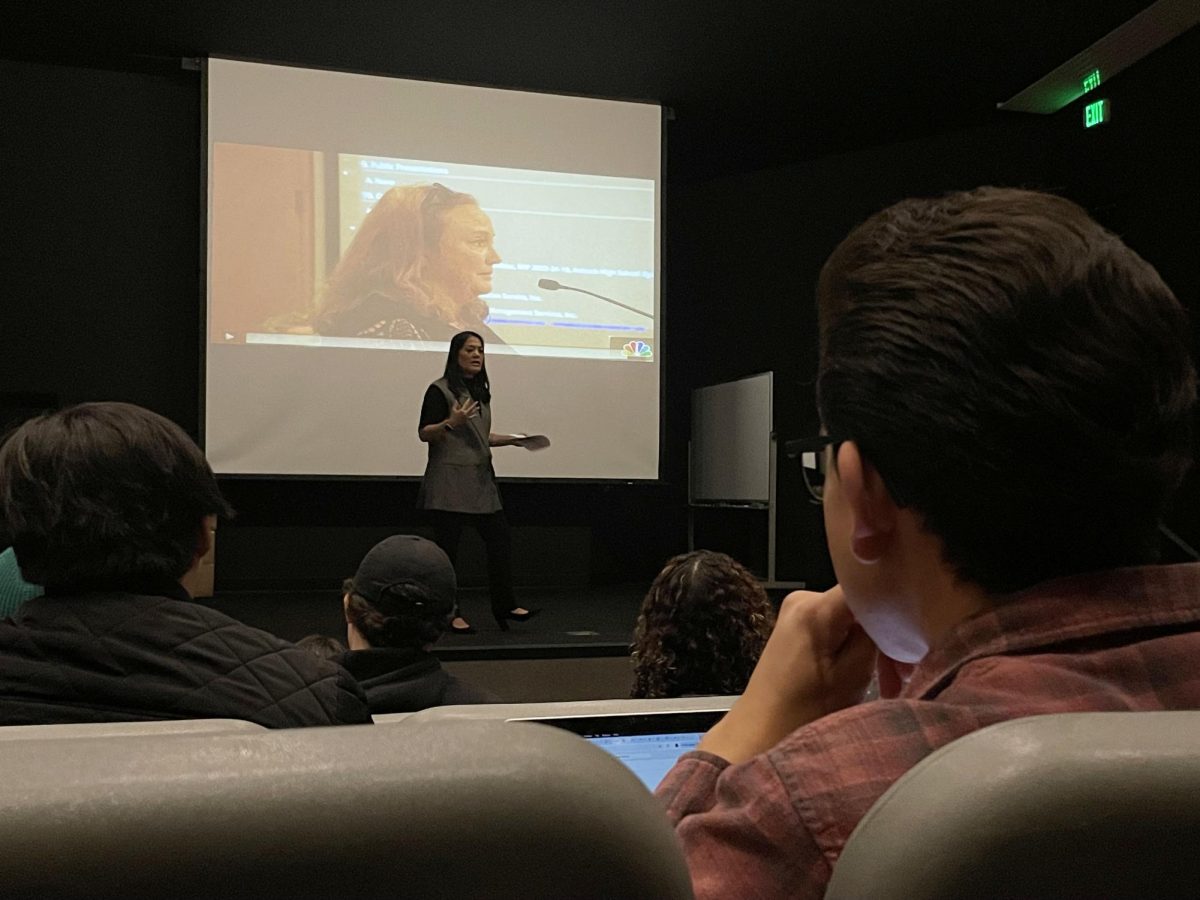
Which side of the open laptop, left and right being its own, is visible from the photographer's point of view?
front

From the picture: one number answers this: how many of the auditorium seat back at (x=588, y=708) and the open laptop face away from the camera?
1

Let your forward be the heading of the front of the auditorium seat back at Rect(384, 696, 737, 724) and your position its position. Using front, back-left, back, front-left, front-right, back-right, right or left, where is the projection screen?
front

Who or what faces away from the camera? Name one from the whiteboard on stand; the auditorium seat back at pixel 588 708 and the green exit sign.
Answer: the auditorium seat back

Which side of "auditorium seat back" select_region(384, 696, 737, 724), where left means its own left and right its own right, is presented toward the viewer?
back

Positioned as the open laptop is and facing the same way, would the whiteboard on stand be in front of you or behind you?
behind

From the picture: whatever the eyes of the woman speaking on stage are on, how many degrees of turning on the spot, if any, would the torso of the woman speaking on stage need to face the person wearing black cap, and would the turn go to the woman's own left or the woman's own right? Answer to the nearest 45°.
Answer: approximately 45° to the woman's own right

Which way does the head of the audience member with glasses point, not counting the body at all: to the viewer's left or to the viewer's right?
to the viewer's left

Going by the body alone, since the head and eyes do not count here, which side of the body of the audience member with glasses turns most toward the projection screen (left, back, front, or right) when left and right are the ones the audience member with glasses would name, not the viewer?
front

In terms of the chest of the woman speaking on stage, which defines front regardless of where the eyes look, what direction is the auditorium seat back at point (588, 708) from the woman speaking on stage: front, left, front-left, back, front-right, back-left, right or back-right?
front-right

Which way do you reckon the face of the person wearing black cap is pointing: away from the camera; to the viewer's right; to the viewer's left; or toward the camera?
away from the camera

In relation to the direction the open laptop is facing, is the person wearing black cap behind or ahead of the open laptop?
behind

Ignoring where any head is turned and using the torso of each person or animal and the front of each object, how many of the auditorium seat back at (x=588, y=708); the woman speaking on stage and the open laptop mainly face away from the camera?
1

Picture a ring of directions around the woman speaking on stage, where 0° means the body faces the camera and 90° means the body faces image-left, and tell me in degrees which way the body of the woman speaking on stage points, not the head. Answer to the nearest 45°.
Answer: approximately 315°

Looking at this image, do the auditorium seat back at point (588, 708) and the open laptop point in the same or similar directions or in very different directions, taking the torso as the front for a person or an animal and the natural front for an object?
very different directions
